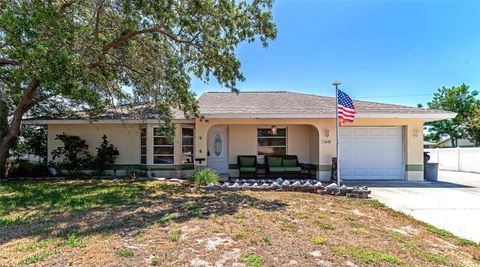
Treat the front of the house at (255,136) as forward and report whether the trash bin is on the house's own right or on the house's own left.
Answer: on the house's own left

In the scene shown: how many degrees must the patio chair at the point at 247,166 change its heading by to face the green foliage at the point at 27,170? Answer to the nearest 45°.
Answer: approximately 90° to its right

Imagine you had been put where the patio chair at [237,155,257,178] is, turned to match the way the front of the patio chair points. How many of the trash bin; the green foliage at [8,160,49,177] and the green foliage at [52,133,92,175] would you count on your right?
2

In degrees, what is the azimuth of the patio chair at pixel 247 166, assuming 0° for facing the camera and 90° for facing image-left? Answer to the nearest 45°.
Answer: approximately 0°

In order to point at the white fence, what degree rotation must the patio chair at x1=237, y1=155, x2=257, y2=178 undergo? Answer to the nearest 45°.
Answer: approximately 135° to its left

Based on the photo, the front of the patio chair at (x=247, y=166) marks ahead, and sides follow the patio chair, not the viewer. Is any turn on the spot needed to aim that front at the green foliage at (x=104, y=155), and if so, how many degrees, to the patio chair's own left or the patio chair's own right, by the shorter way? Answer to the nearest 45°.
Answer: approximately 90° to the patio chair's own right

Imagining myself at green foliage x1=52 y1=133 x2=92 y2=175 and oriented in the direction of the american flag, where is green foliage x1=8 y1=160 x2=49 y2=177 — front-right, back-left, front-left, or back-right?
back-right

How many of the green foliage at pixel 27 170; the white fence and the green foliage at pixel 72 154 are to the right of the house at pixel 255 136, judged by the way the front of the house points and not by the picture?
2

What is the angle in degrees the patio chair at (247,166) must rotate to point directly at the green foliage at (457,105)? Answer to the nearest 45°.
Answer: approximately 135° to its left
